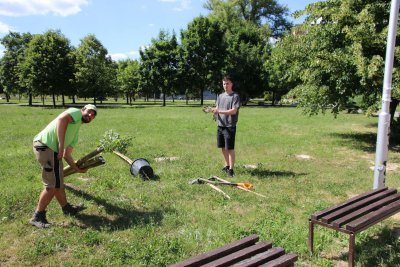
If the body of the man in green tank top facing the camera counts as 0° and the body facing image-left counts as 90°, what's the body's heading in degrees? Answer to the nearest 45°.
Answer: approximately 270°

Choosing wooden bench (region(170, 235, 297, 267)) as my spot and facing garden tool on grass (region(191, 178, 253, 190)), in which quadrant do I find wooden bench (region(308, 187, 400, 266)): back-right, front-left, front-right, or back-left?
front-right

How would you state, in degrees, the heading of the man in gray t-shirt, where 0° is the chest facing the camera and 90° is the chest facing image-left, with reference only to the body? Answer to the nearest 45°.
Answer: approximately 45°

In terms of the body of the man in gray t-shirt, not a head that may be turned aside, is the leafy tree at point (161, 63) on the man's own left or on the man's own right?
on the man's own right

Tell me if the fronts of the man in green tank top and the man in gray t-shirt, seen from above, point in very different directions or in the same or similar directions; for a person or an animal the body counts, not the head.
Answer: very different directions

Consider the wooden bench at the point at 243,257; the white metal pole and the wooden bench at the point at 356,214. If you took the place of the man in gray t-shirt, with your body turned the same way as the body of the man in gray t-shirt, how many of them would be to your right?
0

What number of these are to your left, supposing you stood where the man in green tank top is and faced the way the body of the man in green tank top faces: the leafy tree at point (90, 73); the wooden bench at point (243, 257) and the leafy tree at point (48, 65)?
2

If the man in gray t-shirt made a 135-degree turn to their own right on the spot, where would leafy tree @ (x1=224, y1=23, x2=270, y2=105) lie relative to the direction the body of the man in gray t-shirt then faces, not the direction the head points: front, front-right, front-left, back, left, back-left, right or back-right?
front

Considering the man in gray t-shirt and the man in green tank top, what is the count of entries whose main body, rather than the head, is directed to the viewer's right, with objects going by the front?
1

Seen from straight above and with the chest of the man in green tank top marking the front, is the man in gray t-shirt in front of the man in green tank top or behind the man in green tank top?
in front

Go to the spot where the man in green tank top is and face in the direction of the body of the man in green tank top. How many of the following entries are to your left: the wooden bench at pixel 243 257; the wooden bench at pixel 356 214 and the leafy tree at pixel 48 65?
1

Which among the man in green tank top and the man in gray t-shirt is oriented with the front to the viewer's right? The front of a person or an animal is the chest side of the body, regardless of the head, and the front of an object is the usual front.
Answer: the man in green tank top

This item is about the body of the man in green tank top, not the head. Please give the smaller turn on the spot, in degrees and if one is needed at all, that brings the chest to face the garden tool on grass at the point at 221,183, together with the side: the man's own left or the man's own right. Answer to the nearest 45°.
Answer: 0° — they already face it
